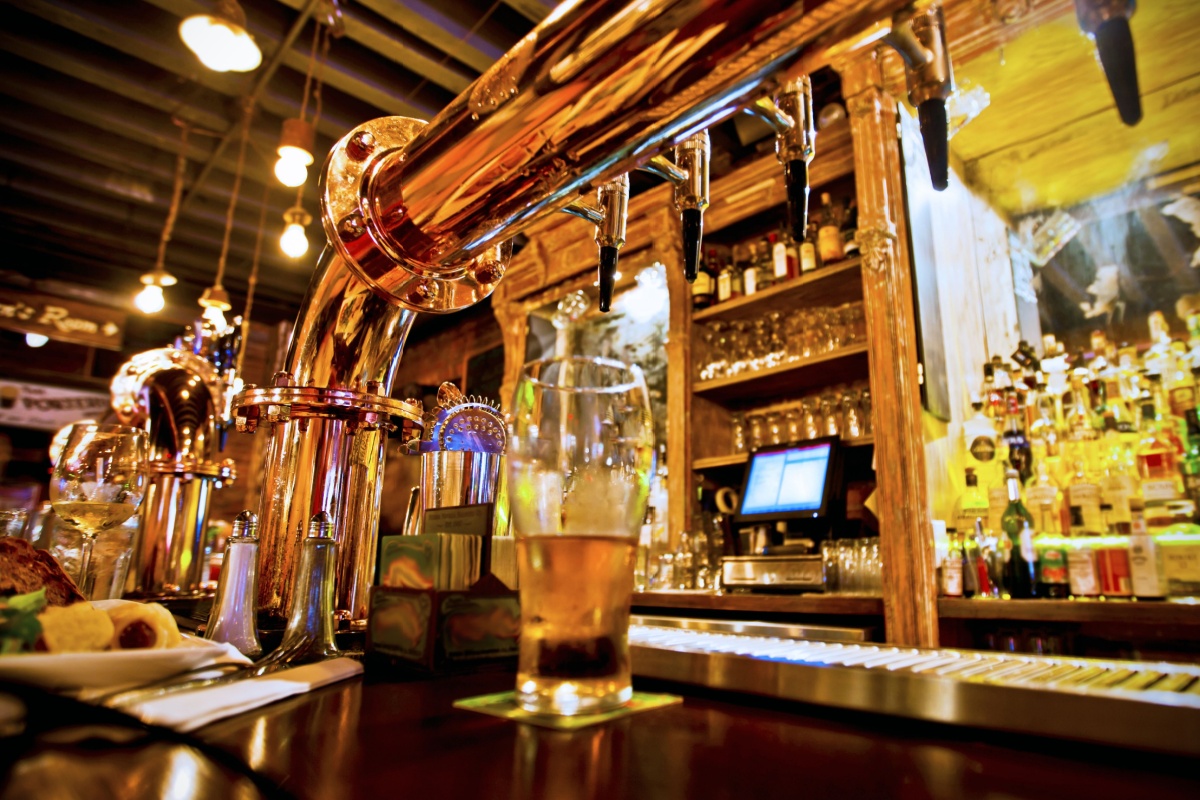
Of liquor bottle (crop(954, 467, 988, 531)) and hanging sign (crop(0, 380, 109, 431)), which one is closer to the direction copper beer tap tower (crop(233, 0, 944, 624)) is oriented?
the liquor bottle

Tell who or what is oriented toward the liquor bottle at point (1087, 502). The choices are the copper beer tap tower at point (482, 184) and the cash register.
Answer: the copper beer tap tower

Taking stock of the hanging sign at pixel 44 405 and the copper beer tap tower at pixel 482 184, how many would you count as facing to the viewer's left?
0

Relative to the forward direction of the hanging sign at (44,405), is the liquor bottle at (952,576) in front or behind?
in front

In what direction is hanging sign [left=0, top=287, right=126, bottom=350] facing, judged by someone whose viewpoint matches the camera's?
facing the viewer and to the right of the viewer

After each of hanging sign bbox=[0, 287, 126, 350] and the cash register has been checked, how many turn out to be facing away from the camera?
0

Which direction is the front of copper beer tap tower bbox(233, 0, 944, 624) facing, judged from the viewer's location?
facing away from the viewer and to the right of the viewer

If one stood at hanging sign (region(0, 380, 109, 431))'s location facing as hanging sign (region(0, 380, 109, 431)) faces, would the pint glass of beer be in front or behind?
in front

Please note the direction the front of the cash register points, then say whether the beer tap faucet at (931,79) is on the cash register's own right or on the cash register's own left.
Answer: on the cash register's own left

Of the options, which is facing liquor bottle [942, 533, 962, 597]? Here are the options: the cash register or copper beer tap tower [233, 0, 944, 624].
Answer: the copper beer tap tower

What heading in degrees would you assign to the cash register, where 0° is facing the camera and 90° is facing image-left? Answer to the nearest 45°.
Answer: approximately 45°

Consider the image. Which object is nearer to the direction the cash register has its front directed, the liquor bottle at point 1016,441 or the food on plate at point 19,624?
the food on plate

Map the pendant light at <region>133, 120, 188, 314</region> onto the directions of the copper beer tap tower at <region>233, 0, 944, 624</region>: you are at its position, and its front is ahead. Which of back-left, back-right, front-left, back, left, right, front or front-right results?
left

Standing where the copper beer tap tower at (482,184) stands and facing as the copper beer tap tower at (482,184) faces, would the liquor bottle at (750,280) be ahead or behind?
ahead
